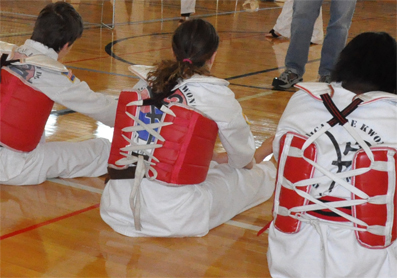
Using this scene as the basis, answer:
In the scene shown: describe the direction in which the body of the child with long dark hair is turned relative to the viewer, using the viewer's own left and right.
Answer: facing away from the viewer and to the right of the viewer
